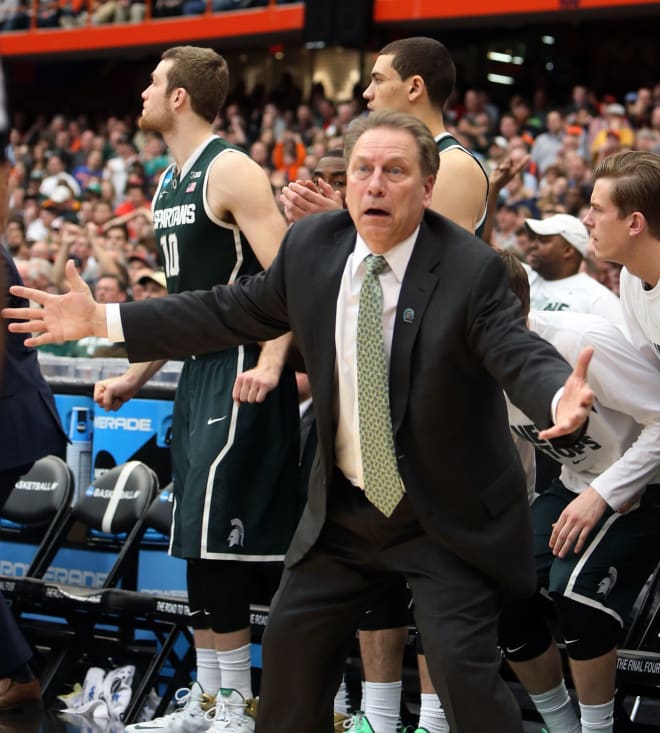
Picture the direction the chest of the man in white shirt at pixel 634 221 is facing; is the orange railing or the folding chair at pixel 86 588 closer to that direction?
the folding chair

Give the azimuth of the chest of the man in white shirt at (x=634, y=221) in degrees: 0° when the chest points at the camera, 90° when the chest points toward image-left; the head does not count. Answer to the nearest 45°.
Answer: approximately 90°

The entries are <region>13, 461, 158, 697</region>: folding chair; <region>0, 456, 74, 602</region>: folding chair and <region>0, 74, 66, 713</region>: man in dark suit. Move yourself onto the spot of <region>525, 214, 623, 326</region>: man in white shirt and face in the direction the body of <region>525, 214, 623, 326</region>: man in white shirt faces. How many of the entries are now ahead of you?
3

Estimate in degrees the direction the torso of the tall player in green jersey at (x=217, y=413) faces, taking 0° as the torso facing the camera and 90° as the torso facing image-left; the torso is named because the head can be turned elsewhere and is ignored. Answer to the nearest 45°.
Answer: approximately 45°

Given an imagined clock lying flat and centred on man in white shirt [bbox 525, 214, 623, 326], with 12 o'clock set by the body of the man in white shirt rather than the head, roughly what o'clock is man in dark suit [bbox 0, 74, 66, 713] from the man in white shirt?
The man in dark suit is roughly at 12 o'clock from the man in white shirt.

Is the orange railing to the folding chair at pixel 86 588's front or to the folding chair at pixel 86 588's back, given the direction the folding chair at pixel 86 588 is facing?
to the back

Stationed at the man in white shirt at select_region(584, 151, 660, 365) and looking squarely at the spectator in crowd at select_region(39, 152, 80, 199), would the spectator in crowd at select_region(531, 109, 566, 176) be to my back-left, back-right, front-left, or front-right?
front-right

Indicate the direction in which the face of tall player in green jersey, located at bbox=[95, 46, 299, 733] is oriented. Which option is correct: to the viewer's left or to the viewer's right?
to the viewer's left

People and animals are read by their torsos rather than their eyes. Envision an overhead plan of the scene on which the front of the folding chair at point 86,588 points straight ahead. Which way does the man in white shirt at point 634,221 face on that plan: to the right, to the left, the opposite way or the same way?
to the right
